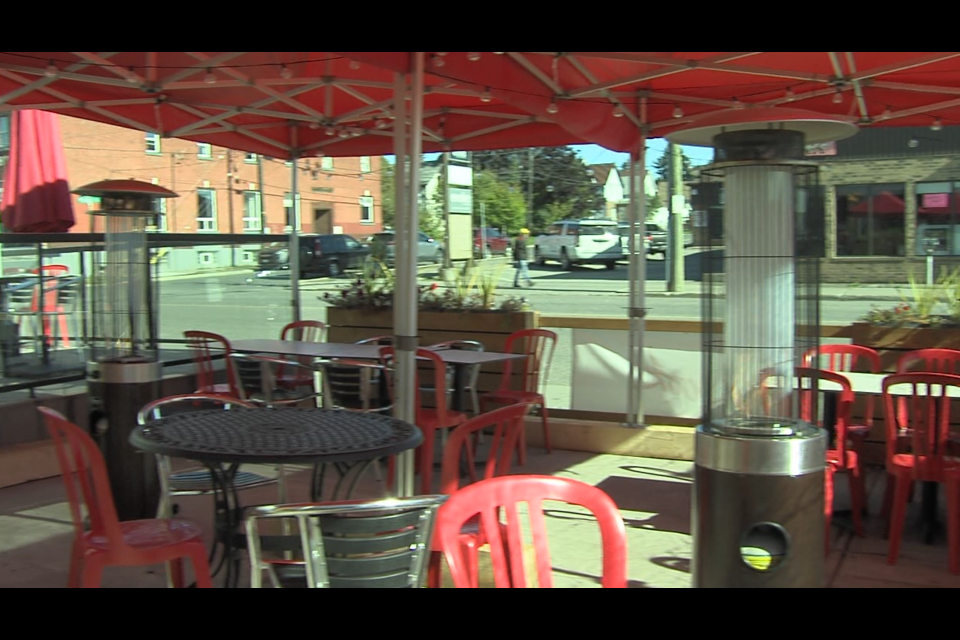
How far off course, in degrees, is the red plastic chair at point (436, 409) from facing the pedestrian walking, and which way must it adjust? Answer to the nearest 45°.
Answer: approximately 45° to its left

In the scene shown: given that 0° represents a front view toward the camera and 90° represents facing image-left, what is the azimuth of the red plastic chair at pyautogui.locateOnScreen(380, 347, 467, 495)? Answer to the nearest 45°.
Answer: approximately 225°

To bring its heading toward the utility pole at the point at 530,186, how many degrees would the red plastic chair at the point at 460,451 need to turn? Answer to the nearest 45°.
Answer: approximately 45° to its right

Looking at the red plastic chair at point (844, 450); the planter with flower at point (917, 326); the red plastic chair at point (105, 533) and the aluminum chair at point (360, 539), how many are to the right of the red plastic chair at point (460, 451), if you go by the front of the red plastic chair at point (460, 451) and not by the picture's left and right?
2

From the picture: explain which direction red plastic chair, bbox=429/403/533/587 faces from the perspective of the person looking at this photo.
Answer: facing away from the viewer and to the left of the viewer

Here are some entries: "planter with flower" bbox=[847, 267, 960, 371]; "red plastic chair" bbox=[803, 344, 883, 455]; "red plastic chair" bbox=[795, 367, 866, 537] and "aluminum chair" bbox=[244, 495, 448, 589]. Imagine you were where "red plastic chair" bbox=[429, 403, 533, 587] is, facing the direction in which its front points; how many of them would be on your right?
3

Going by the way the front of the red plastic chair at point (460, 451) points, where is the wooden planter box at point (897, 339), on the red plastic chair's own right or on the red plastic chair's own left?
on the red plastic chair's own right
